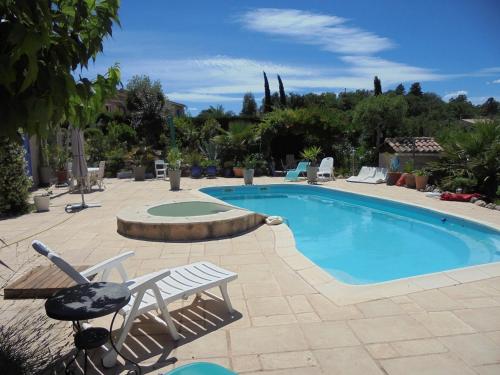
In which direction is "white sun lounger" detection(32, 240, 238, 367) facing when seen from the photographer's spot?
facing away from the viewer and to the right of the viewer

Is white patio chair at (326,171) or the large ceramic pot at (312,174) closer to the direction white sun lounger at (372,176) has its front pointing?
the large ceramic pot

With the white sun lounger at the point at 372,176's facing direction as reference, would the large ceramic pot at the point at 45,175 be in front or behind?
in front

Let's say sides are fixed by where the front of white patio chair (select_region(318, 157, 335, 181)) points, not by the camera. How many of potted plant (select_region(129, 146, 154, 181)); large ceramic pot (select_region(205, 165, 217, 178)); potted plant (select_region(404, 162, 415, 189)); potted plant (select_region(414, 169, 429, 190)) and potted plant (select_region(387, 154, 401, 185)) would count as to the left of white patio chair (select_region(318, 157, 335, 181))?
3

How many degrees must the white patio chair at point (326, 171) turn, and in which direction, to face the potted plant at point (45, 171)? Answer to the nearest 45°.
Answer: approximately 45° to its right

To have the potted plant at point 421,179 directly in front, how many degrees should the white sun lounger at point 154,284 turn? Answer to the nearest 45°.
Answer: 0° — it already faces it

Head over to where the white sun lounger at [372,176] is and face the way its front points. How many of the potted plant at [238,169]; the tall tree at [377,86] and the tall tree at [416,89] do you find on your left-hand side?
0

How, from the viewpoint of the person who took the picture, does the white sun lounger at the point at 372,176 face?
facing the viewer and to the left of the viewer

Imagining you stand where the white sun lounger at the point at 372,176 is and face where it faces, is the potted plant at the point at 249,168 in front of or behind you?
in front

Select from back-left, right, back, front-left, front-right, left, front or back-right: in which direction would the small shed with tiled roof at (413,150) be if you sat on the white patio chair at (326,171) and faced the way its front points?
back-left
